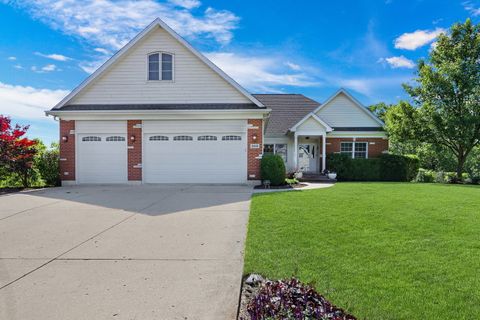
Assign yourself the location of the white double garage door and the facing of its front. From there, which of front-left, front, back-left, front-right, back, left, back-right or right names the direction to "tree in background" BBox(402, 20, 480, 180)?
left

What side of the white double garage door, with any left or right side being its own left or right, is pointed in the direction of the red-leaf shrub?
right

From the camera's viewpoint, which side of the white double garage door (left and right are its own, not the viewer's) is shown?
front

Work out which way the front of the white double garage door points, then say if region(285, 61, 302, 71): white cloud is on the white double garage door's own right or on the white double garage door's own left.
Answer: on the white double garage door's own left

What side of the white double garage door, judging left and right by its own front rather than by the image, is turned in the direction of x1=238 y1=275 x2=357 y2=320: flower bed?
front

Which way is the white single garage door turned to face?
toward the camera

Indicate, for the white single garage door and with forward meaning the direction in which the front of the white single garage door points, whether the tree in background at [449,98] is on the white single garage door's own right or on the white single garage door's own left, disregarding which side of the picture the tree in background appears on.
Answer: on the white single garage door's own left

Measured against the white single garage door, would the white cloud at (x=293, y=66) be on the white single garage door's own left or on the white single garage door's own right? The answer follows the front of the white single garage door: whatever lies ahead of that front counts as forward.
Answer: on the white single garage door's own left

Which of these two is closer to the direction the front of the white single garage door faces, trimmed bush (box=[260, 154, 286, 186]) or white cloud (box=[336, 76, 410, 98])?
the trimmed bush

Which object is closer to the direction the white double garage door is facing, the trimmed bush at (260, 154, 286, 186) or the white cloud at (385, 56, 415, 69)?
the trimmed bush

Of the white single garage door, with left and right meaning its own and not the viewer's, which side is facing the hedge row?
left

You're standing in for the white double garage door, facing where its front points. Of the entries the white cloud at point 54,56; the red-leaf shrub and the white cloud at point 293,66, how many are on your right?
2

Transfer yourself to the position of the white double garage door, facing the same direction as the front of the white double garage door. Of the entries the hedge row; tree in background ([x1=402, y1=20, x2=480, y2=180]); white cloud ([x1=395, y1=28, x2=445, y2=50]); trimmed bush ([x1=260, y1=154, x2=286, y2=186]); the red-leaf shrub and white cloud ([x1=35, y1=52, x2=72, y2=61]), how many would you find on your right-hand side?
2

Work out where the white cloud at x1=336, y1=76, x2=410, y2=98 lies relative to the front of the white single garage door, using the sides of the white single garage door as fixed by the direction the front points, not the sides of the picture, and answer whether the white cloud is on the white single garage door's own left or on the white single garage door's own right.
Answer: on the white single garage door's own left
